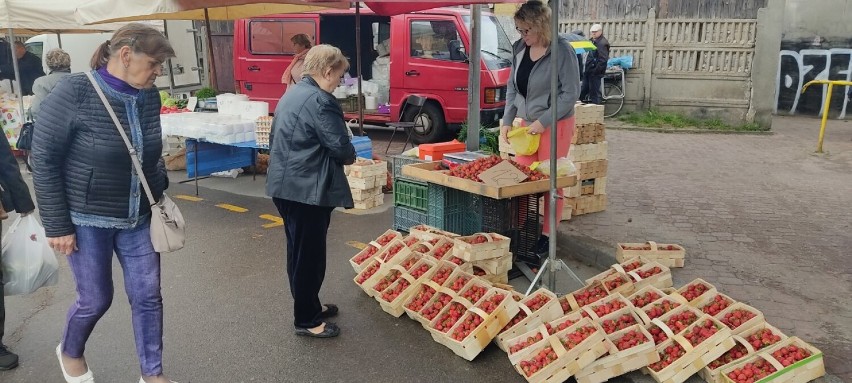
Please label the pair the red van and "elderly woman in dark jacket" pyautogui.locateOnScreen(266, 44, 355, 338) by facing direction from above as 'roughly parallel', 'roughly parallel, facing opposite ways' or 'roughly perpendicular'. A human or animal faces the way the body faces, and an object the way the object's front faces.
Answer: roughly parallel

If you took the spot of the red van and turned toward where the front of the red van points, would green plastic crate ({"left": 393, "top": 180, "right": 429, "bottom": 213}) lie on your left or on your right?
on your right

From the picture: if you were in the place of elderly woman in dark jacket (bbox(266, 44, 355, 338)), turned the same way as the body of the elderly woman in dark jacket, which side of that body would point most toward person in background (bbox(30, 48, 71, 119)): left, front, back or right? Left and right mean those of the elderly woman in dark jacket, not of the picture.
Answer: left

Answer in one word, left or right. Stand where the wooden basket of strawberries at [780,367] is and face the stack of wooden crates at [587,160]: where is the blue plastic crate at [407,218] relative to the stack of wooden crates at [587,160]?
left

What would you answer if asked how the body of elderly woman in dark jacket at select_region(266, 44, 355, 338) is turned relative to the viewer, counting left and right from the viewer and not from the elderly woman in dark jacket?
facing away from the viewer and to the right of the viewer

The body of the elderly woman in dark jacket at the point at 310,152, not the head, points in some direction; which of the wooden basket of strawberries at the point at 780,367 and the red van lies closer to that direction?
the red van

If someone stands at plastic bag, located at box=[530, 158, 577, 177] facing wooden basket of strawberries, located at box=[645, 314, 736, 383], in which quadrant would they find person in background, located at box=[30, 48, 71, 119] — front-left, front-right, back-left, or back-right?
back-right

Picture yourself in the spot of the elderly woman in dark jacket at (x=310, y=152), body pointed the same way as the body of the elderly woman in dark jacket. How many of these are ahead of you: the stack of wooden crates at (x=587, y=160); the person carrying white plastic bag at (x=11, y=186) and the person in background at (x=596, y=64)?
2

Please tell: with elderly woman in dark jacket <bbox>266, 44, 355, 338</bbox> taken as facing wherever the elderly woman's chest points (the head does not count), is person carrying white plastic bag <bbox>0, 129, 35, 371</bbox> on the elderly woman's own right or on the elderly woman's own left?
on the elderly woman's own left

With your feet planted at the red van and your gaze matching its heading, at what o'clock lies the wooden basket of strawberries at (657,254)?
The wooden basket of strawberries is roughly at 1 o'clock from the red van.

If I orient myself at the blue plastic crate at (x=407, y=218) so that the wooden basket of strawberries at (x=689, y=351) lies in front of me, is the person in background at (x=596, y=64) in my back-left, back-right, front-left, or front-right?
back-left

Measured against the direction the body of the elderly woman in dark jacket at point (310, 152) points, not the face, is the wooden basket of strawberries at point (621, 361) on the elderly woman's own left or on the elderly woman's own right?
on the elderly woman's own right
